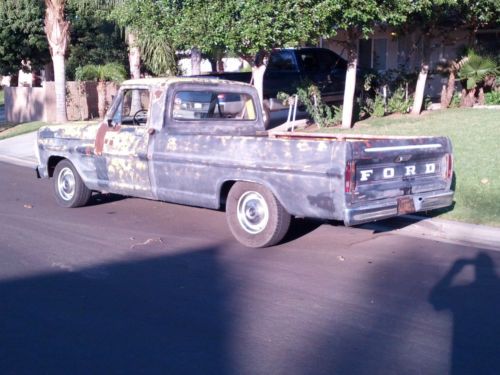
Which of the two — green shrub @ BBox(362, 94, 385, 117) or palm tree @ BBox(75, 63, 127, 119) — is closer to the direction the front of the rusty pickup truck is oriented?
the palm tree

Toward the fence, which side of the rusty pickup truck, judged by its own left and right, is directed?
front

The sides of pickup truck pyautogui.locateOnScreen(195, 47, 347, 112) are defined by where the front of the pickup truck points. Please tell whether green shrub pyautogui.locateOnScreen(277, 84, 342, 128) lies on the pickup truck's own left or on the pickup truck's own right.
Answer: on the pickup truck's own right

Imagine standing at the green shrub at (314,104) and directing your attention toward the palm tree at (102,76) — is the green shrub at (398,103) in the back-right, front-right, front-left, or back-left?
back-right

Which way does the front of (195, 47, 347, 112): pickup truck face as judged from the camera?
facing to the right of the viewer

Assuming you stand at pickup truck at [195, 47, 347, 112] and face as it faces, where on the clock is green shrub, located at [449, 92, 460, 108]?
The green shrub is roughly at 12 o'clock from the pickup truck.

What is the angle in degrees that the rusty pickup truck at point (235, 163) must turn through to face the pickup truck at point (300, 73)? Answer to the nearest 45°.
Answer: approximately 45° to its right

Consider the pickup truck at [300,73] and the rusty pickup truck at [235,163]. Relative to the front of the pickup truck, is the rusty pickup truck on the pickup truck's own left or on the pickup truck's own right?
on the pickup truck's own right

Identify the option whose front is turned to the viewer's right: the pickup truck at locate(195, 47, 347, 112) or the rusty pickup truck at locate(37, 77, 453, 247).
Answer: the pickup truck

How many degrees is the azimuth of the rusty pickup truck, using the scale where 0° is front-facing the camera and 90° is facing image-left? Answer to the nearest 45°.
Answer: approximately 135°

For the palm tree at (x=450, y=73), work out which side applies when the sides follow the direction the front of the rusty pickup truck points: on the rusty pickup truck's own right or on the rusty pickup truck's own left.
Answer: on the rusty pickup truck's own right
